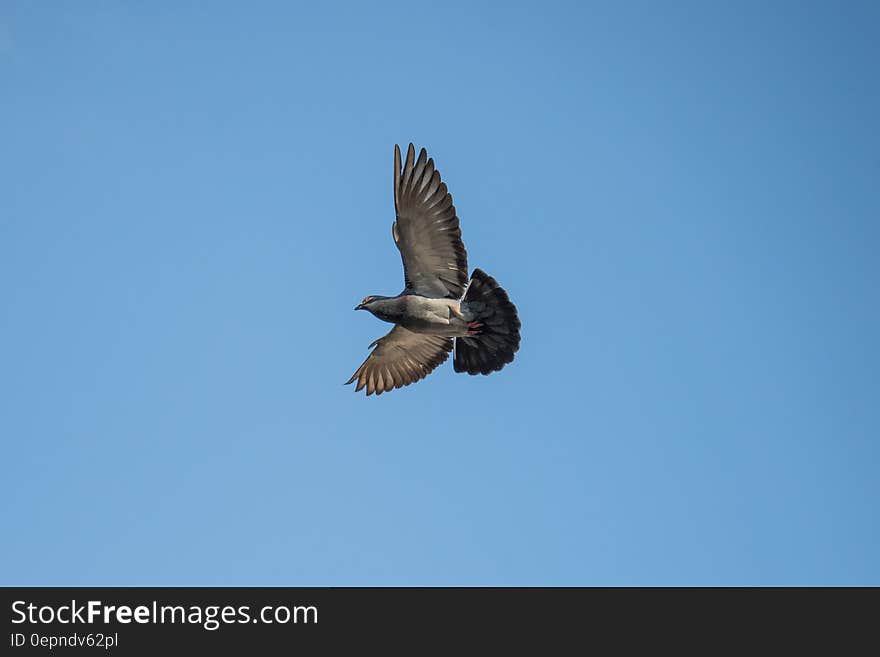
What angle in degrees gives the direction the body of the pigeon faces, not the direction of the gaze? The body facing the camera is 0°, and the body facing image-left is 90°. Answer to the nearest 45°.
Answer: approximately 90°
